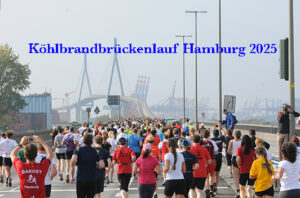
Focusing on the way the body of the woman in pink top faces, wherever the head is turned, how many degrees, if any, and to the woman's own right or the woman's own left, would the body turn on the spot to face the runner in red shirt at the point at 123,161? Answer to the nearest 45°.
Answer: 0° — they already face them

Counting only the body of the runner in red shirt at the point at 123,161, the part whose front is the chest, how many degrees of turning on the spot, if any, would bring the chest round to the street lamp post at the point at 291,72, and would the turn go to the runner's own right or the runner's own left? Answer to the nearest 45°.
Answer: approximately 90° to the runner's own right

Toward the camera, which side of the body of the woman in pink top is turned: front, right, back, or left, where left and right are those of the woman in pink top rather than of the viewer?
back

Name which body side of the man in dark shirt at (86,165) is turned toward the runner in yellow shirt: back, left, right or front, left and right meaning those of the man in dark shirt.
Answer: right

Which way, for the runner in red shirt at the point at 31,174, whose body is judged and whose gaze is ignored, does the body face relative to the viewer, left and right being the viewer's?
facing away from the viewer

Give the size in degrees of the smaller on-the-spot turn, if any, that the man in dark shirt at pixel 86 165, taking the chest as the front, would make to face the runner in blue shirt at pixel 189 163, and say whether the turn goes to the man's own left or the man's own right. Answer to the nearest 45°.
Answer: approximately 90° to the man's own right

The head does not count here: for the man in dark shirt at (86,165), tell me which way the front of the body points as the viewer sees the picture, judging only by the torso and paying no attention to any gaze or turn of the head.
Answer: away from the camera

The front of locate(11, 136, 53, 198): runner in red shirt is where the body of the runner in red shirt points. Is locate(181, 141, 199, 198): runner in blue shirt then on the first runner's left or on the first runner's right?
on the first runner's right

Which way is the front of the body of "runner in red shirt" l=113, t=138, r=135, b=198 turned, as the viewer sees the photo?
away from the camera

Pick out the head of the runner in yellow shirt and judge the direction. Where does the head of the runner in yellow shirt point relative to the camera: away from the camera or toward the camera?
away from the camera

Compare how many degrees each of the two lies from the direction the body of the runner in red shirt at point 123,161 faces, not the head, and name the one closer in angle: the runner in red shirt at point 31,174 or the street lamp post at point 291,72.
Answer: the street lamp post

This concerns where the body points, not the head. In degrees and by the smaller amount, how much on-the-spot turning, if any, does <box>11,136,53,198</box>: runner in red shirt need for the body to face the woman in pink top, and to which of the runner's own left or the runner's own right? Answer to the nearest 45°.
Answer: approximately 45° to the runner's own right
